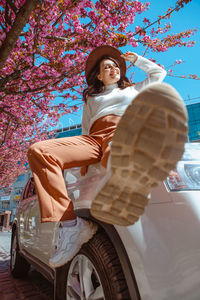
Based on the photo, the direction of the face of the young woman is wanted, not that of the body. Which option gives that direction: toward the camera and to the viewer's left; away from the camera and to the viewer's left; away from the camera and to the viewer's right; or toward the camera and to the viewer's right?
toward the camera and to the viewer's right

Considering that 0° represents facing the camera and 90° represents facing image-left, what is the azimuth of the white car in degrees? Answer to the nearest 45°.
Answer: approximately 315°
